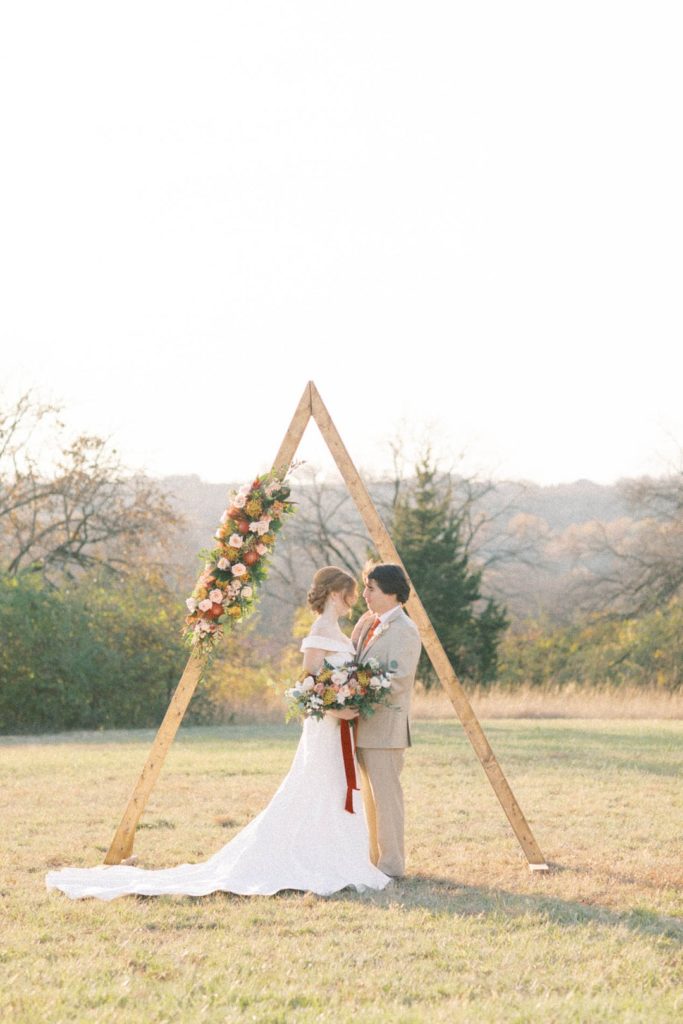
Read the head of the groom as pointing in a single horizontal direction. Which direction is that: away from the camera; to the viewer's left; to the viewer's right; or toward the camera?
to the viewer's left

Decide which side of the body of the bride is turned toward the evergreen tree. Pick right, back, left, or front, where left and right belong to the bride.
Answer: left

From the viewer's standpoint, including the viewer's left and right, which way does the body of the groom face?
facing the viewer and to the left of the viewer

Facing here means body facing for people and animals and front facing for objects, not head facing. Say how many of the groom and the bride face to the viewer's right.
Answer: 1

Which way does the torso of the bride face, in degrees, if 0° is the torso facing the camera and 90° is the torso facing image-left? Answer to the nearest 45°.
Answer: approximately 270°
